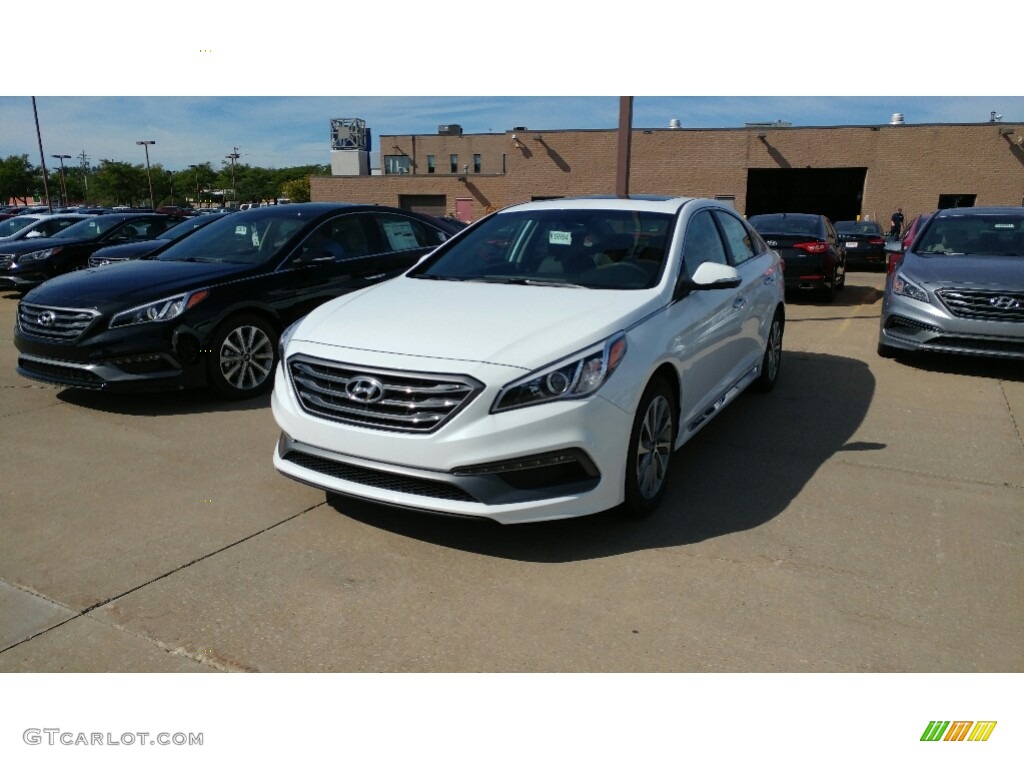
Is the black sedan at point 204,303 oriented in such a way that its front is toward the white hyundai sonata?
no

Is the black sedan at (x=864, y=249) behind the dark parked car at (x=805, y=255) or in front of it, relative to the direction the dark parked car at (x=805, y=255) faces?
in front

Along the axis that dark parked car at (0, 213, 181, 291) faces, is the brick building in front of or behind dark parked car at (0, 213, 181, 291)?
behind

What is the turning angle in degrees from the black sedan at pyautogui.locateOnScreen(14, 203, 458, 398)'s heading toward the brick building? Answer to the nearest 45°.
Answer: approximately 180°

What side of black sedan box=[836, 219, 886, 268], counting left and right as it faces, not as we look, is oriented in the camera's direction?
back

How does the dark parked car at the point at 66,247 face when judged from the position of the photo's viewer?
facing the viewer and to the left of the viewer

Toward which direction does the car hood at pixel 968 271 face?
toward the camera

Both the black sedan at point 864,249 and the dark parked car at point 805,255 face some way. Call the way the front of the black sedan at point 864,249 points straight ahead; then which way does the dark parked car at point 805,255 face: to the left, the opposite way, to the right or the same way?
the same way

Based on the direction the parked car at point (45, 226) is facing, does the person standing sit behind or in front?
behind

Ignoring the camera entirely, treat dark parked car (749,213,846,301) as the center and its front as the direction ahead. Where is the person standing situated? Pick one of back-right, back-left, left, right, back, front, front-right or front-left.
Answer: front

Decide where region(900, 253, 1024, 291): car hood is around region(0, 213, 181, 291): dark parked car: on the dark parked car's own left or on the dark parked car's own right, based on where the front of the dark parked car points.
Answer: on the dark parked car's own left

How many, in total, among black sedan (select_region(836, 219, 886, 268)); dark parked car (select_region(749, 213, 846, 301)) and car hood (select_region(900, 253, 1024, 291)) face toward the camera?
1

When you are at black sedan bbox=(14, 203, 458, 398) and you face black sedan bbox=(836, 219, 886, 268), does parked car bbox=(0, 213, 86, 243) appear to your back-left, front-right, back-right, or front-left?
front-left

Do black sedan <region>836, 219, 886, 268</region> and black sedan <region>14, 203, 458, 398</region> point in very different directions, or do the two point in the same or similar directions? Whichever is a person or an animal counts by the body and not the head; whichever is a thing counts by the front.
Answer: very different directions

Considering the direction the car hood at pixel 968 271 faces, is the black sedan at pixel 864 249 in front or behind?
behind

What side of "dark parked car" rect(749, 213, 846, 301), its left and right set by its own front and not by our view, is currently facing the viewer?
back

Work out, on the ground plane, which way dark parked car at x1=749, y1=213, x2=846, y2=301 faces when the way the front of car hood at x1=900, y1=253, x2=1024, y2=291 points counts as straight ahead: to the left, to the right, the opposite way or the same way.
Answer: the opposite way

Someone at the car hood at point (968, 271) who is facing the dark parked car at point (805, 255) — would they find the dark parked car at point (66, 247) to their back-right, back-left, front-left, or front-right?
front-left

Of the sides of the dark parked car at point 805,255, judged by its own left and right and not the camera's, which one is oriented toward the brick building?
front

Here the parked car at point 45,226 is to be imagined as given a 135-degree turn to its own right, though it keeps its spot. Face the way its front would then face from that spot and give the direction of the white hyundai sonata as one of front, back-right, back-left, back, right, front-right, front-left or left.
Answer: back

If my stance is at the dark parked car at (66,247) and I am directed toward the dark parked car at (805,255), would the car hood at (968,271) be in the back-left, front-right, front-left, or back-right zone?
front-right

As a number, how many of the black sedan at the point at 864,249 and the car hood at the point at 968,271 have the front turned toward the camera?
1
